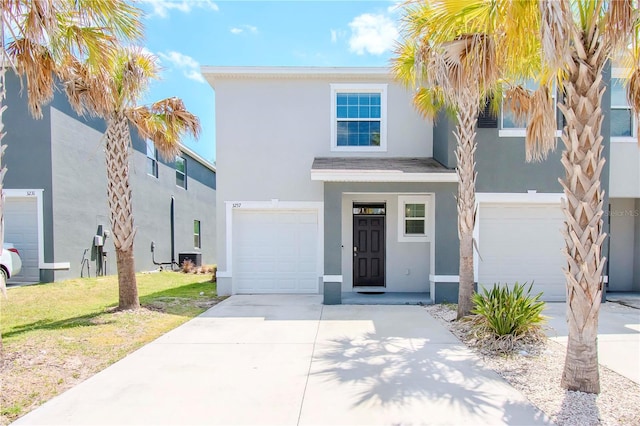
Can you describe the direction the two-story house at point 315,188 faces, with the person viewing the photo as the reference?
facing the viewer

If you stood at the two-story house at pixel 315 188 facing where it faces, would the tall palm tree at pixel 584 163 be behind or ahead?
ahead

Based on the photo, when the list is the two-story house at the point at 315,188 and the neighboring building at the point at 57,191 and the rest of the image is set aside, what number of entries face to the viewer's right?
0

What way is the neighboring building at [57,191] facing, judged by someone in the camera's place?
facing the viewer and to the left of the viewer

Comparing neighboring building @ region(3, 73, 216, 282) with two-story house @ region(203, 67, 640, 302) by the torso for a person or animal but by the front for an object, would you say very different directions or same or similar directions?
same or similar directions

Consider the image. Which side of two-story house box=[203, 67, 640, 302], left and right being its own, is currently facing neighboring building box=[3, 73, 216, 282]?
right

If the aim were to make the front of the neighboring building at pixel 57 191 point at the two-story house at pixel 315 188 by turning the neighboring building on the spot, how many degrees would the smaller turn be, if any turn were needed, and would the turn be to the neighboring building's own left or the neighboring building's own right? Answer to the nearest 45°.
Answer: approximately 90° to the neighboring building's own left

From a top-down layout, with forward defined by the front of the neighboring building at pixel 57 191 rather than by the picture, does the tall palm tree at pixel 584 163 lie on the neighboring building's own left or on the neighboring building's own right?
on the neighboring building's own left
